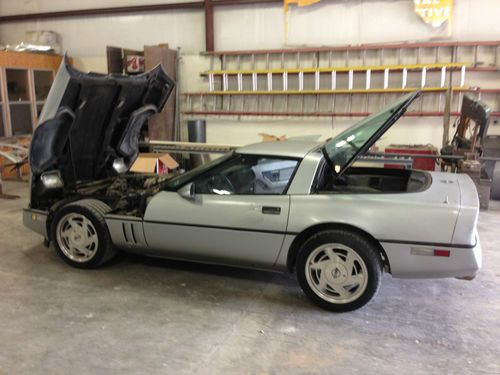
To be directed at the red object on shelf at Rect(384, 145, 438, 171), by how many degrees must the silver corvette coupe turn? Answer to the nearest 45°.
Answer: approximately 135° to its right

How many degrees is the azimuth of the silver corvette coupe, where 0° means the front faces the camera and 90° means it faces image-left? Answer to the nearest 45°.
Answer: approximately 90°

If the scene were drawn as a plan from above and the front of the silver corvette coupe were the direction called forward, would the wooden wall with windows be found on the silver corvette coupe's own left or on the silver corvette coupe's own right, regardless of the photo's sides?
on the silver corvette coupe's own right

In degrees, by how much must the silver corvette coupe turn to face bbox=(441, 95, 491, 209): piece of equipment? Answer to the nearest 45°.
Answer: approximately 135° to its right

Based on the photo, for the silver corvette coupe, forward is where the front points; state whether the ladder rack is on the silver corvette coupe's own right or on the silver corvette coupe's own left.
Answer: on the silver corvette coupe's own right
